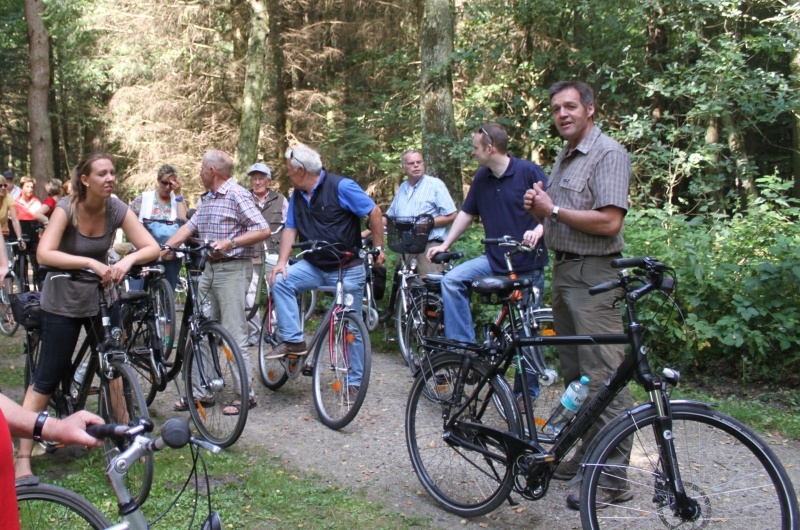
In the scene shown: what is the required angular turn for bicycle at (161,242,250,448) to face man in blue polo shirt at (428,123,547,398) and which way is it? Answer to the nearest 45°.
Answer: approximately 45° to its left

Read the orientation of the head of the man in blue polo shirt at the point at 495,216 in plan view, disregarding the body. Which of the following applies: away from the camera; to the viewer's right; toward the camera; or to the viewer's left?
to the viewer's left

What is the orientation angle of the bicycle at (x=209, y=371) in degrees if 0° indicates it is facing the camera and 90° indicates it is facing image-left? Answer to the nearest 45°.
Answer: approximately 315°

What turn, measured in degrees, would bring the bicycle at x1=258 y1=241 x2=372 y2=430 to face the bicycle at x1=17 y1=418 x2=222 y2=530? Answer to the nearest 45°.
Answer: approximately 45° to its right

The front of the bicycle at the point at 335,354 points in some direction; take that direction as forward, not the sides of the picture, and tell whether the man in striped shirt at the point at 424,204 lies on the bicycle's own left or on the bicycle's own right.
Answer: on the bicycle's own left

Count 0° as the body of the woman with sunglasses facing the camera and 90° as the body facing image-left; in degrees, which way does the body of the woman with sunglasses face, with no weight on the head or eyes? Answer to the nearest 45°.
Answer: approximately 0°
